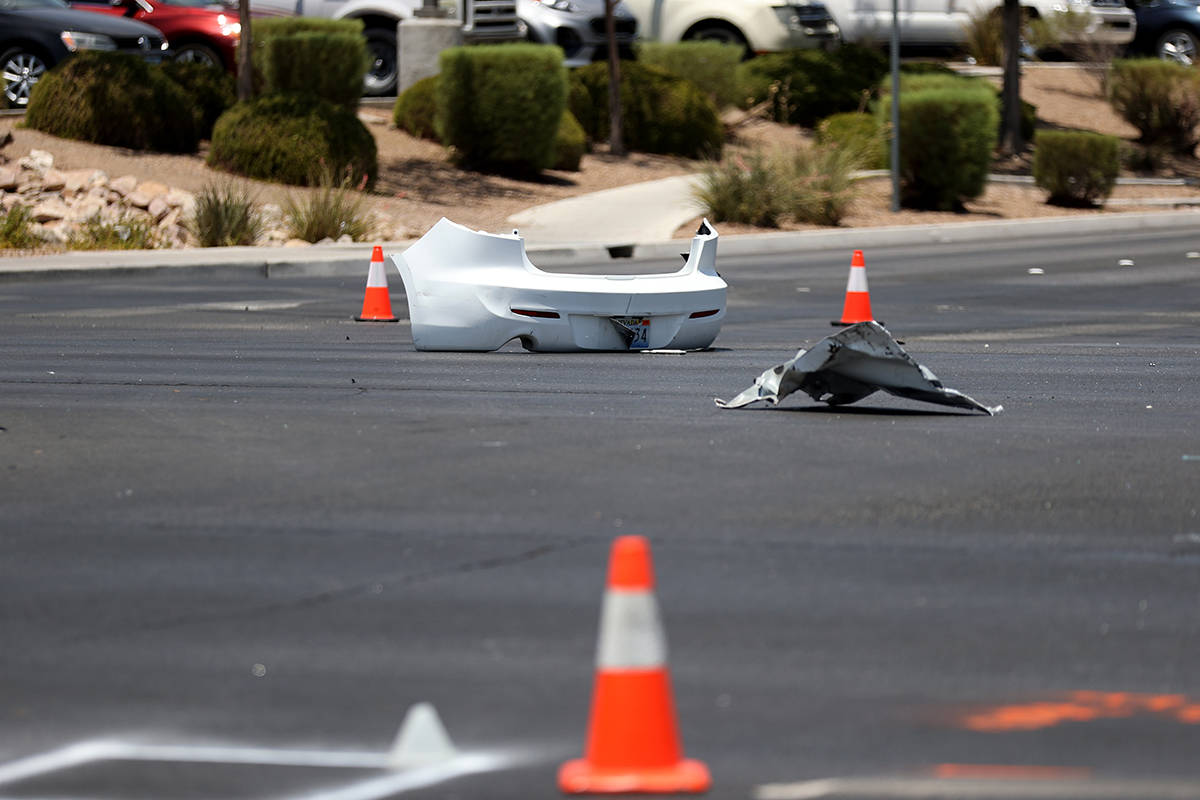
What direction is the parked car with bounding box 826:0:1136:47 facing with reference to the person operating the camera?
facing the viewer and to the right of the viewer

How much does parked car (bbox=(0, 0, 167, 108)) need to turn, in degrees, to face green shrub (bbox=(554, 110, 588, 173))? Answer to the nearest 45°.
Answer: approximately 45° to its left

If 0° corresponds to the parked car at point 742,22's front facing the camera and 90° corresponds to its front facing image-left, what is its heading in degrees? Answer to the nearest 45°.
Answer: approximately 315°

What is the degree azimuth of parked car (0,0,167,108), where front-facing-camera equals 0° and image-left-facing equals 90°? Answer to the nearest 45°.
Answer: approximately 315°

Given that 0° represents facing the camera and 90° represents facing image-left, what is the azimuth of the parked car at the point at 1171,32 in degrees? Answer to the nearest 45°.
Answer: approximately 315°

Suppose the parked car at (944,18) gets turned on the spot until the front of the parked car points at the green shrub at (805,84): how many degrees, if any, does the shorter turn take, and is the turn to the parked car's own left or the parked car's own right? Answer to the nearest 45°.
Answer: approximately 90° to the parked car's own right

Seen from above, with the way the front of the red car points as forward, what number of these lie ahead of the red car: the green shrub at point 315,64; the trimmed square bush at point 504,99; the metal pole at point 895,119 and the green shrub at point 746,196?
4
